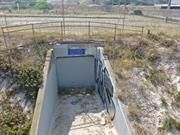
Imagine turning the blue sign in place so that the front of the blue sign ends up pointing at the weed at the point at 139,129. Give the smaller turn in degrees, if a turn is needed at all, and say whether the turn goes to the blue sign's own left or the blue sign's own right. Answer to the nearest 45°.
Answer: approximately 45° to the blue sign's own left

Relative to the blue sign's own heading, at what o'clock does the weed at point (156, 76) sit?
The weed is roughly at 10 o'clock from the blue sign.

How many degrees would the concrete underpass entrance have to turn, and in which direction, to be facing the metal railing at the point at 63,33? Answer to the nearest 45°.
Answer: approximately 180°

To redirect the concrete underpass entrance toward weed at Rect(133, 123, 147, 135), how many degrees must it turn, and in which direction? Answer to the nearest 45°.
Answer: approximately 45° to its left

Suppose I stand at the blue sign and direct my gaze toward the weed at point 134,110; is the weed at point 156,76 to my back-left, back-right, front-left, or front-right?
front-left

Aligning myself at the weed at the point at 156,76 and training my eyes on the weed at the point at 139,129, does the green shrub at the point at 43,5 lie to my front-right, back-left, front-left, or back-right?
back-right

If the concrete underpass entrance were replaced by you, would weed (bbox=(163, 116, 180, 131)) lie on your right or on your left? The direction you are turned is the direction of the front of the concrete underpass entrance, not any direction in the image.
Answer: on your left

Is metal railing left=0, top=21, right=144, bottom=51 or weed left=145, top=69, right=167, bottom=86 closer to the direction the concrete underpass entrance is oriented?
the weed

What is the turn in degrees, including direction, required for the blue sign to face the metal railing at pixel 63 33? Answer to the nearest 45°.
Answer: approximately 135° to its right

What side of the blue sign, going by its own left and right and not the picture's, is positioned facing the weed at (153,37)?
left

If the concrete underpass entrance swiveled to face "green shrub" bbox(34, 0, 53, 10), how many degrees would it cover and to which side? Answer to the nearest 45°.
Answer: approximately 180°

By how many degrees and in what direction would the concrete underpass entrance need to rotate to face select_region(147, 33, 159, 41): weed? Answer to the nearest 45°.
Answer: approximately 135° to its left

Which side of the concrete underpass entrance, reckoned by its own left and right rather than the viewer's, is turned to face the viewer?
front

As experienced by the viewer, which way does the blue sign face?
facing the viewer

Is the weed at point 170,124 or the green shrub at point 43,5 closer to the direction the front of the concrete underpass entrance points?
the weed

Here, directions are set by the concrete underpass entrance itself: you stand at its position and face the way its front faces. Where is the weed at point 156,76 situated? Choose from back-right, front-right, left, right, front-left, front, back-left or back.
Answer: left
